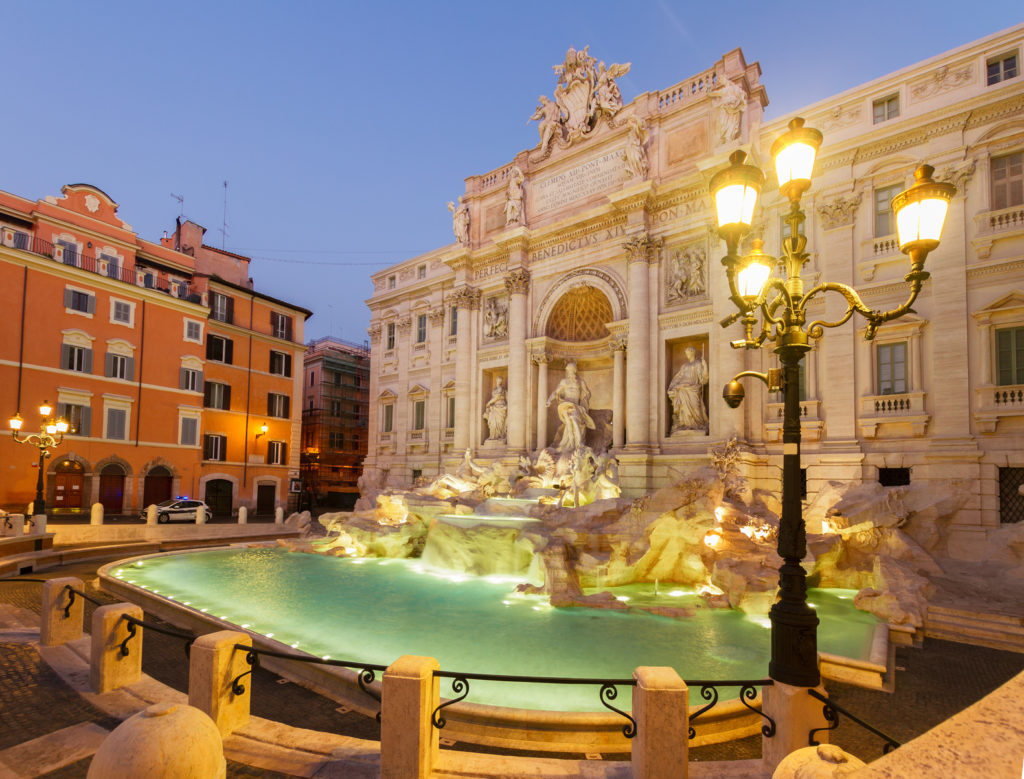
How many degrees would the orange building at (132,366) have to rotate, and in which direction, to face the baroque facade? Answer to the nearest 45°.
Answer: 0° — it already faces it

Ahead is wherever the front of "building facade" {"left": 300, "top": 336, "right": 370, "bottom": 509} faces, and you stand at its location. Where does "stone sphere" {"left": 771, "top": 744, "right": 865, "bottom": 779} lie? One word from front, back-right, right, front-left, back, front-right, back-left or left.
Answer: front

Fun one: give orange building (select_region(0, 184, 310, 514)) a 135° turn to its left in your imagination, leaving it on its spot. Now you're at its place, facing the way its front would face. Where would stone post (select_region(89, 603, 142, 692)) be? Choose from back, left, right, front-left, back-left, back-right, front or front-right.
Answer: back

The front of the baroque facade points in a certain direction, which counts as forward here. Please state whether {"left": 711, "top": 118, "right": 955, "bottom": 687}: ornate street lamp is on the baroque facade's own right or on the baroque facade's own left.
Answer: on the baroque facade's own left

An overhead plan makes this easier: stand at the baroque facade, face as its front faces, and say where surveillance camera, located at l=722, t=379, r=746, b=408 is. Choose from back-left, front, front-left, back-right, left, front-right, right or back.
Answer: front-left

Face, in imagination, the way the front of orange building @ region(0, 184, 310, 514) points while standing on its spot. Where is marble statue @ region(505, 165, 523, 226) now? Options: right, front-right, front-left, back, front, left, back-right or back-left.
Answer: front

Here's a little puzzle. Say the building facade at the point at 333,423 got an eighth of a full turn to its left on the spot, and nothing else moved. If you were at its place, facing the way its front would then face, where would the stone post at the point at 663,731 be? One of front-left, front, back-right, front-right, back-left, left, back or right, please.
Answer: front-right

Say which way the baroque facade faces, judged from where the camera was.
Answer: facing the viewer and to the left of the viewer

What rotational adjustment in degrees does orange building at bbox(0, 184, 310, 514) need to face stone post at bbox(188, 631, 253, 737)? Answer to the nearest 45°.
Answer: approximately 45° to its right

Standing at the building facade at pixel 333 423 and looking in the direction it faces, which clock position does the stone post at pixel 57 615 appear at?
The stone post is roughly at 12 o'clock from the building facade.

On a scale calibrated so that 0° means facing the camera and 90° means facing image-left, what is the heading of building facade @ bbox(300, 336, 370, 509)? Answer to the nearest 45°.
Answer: approximately 0°

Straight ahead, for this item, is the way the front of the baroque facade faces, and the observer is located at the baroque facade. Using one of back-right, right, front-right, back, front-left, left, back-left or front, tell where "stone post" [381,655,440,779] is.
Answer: front-left

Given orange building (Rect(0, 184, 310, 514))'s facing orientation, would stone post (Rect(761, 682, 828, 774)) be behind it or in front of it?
in front

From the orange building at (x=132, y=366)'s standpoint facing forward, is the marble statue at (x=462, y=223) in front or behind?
in front

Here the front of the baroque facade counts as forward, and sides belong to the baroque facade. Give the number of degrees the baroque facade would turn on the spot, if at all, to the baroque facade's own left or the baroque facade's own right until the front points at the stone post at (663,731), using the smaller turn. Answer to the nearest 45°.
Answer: approximately 45° to the baroque facade's own left

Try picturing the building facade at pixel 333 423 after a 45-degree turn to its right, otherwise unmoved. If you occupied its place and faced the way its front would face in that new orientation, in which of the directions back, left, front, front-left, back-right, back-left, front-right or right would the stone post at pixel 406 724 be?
front-left

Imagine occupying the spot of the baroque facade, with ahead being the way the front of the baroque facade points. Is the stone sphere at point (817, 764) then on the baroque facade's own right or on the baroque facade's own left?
on the baroque facade's own left
